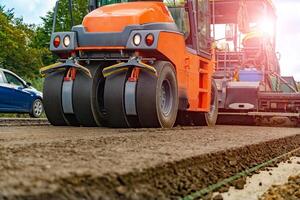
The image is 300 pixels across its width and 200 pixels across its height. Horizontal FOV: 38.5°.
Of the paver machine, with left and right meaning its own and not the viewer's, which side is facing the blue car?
left

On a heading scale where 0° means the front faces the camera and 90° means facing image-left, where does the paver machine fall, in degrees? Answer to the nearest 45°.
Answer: approximately 180°

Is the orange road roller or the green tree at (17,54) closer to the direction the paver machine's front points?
the green tree

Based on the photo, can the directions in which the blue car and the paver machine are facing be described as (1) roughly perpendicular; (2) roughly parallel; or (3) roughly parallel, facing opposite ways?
roughly perpendicular

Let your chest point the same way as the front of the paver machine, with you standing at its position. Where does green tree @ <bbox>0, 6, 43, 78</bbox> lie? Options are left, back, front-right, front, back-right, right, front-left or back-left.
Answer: front-left

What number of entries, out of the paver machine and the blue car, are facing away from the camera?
1

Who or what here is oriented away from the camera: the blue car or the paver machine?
the paver machine
